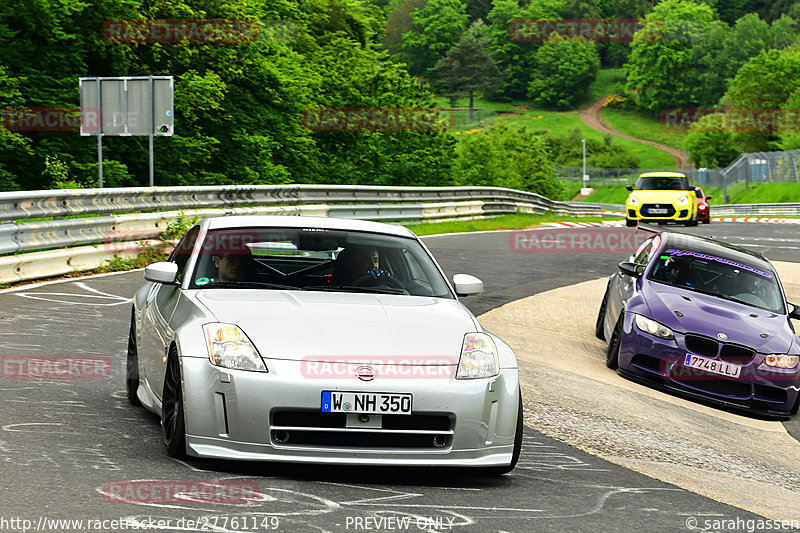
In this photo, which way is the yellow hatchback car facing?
toward the camera

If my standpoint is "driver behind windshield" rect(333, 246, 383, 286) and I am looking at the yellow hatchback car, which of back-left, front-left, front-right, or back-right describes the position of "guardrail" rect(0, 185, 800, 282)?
front-left

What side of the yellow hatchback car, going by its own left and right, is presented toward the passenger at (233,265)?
front

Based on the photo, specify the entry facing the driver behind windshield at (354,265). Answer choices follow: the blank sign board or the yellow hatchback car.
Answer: the yellow hatchback car

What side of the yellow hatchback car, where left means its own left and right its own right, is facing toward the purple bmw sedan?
front

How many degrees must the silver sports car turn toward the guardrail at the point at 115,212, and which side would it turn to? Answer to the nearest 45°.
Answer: approximately 180°

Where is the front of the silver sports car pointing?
toward the camera

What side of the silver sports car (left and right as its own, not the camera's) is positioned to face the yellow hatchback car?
back

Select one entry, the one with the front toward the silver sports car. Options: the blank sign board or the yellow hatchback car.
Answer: the yellow hatchback car
